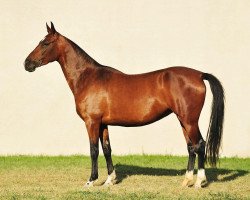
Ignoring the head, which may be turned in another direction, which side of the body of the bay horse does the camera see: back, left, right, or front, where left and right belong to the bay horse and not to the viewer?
left
